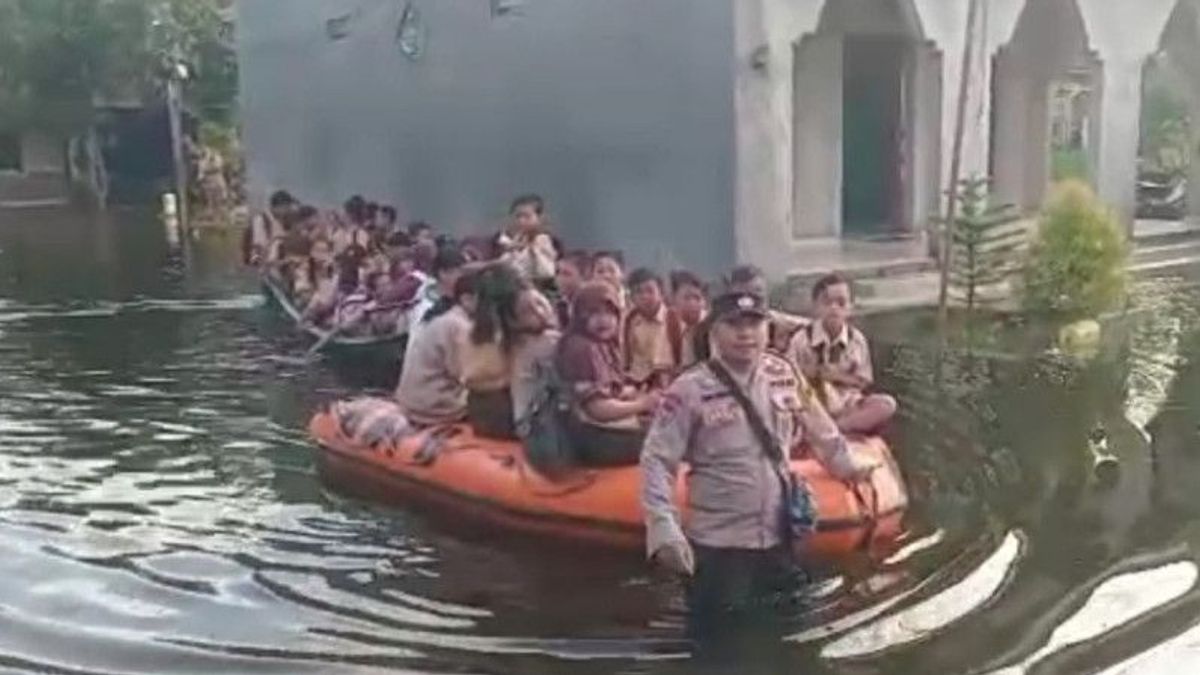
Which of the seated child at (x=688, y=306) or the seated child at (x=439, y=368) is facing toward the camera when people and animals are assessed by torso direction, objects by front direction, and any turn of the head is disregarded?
the seated child at (x=688, y=306)

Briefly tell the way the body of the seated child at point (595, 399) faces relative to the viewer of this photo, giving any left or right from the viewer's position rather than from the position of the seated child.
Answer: facing the viewer and to the right of the viewer

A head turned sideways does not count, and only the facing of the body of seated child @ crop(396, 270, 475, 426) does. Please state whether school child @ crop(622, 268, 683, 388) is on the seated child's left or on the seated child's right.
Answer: on the seated child's right

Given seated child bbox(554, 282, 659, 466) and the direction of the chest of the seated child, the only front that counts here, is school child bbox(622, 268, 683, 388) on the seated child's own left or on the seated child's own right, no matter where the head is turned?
on the seated child's own left

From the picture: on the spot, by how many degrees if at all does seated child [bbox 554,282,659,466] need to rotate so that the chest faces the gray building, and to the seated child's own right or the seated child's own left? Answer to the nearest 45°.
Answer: approximately 135° to the seated child's own left

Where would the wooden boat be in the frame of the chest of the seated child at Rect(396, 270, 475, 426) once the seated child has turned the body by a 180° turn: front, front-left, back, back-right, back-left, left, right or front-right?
back-right

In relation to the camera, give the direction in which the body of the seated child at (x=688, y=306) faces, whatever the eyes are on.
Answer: toward the camera

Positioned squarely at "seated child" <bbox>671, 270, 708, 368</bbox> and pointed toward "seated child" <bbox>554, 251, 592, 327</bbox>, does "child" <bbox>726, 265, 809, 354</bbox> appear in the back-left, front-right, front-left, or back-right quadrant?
back-right

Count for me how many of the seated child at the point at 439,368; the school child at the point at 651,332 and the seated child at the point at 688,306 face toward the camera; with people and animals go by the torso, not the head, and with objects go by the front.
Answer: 2

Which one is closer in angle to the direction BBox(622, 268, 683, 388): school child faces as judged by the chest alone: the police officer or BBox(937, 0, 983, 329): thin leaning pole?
the police officer

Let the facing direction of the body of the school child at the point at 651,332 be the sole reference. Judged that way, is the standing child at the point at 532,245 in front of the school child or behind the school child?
behind
